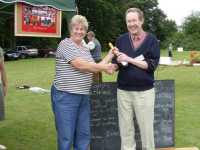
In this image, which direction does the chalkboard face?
toward the camera

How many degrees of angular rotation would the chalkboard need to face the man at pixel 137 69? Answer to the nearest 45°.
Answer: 0° — it already faces them

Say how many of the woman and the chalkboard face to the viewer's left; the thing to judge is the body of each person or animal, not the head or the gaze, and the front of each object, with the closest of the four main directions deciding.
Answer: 0

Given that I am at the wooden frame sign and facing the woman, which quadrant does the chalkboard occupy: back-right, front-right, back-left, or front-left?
front-left

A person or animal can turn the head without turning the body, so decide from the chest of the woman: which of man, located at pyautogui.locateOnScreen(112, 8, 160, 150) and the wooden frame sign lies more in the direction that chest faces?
the man

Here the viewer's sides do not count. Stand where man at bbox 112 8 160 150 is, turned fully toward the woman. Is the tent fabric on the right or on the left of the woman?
right

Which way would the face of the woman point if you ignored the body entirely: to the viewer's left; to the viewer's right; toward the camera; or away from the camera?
toward the camera

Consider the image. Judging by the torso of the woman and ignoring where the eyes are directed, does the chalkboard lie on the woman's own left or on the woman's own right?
on the woman's own left

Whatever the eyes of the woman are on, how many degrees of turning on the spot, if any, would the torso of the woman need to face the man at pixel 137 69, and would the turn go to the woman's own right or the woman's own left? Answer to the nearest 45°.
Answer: approximately 45° to the woman's own left

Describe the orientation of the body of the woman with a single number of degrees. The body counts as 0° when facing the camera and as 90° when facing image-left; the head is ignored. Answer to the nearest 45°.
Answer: approximately 315°

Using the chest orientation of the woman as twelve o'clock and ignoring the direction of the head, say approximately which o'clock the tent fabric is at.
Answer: The tent fabric is roughly at 7 o'clock from the woman.
